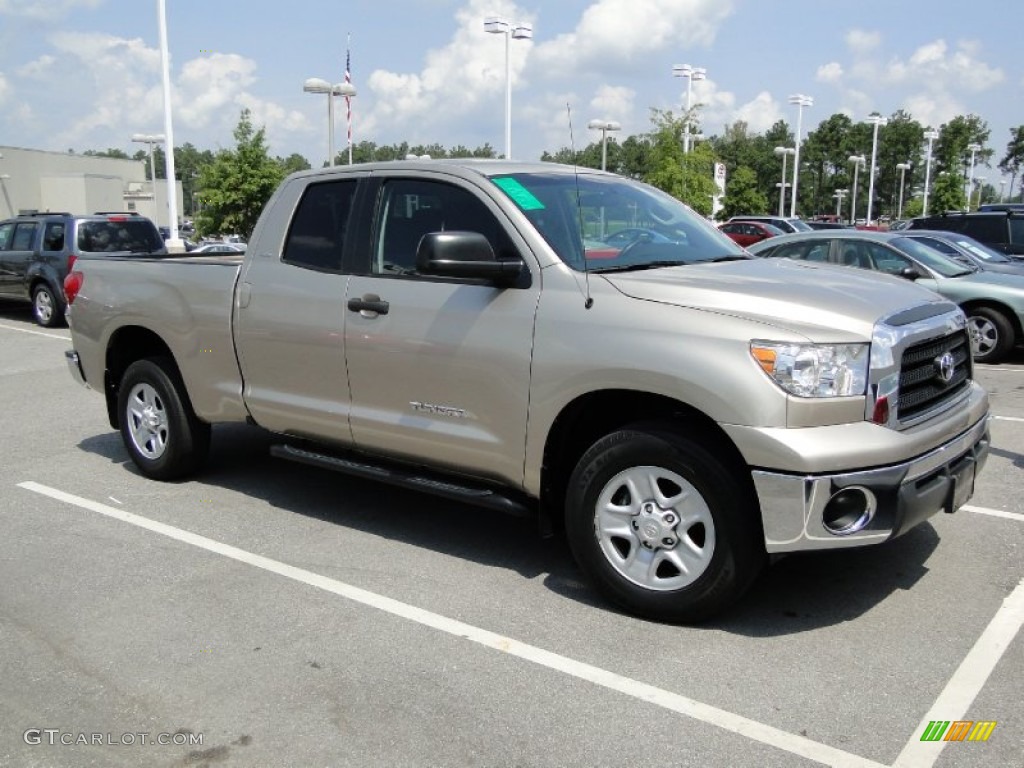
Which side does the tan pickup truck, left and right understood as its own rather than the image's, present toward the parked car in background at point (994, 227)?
left

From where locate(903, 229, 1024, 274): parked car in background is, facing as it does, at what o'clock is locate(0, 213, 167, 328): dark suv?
The dark suv is roughly at 4 o'clock from the parked car in background.

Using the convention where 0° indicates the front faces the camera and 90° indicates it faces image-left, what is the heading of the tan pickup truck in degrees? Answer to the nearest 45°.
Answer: approximately 315°

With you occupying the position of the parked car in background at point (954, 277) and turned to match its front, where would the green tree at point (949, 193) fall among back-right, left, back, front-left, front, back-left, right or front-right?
back-left

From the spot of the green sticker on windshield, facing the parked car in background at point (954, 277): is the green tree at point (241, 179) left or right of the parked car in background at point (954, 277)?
left

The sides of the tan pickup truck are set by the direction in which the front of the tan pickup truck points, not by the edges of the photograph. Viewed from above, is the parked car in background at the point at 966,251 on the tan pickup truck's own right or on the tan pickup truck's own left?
on the tan pickup truck's own left

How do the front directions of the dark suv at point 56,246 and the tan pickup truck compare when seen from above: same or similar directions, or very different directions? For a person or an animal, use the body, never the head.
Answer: very different directions

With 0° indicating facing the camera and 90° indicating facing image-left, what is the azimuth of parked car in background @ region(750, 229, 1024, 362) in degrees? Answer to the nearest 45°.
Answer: approximately 315°

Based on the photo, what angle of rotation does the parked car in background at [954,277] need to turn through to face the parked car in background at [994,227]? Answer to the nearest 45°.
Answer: approximately 135° to its left

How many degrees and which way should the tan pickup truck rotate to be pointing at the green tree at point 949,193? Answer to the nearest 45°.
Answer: approximately 90° to its left

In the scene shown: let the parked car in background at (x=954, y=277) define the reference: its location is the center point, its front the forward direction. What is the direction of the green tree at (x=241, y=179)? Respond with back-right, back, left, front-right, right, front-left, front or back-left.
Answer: back

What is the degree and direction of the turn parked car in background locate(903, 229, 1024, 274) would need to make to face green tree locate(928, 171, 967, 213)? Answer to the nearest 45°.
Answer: approximately 135° to its left

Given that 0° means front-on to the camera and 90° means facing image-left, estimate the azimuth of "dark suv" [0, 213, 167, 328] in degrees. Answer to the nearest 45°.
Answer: approximately 135°

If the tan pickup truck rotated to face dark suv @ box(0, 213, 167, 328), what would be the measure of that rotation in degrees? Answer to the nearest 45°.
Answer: approximately 180°
